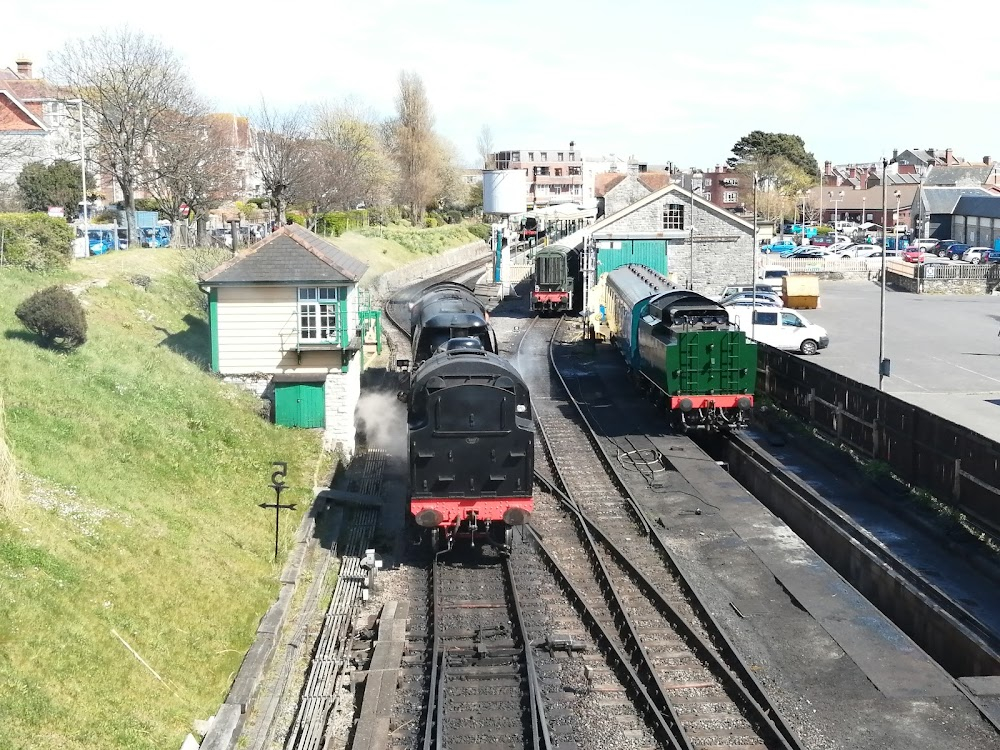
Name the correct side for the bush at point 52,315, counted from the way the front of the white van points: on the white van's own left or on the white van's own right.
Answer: on the white van's own right

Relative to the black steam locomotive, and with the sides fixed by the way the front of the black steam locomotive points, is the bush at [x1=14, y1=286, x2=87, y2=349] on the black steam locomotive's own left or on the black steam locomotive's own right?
on the black steam locomotive's own left

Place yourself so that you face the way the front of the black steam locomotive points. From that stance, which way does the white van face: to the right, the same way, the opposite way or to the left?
to the right

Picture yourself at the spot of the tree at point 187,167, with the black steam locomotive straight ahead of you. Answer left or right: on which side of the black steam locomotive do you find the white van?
left

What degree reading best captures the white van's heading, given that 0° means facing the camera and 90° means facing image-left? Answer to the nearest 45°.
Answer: approximately 270°

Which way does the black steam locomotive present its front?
away from the camera

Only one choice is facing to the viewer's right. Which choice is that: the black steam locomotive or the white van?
the white van

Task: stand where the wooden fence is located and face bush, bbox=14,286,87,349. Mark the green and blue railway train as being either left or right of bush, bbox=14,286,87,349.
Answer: right

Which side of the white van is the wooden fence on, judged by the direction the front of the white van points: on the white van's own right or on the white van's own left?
on the white van's own right

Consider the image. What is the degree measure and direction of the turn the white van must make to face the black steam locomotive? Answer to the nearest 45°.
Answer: approximately 90° to its right

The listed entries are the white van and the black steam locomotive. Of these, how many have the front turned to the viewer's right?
1

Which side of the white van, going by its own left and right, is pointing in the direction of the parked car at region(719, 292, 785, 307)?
left

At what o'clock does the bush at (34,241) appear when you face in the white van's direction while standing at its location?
The bush is roughly at 5 o'clock from the white van.

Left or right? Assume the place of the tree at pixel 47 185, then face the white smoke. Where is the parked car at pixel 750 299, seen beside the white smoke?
left

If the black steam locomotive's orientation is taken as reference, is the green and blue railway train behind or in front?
in front
